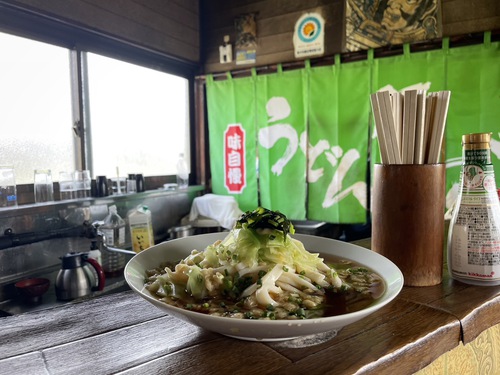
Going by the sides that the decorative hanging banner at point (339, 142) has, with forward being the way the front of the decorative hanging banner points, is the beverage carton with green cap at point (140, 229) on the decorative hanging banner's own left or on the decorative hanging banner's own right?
on the decorative hanging banner's own right

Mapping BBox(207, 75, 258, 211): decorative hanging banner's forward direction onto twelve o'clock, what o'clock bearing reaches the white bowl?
The white bowl is roughly at 12 o'clock from the decorative hanging banner.

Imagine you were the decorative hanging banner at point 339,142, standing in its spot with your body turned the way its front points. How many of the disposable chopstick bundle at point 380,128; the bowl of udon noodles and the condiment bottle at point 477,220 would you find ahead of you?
3

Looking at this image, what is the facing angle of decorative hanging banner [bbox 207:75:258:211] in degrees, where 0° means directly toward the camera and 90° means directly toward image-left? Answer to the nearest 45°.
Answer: approximately 0°

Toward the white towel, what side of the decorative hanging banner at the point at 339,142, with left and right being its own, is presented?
right

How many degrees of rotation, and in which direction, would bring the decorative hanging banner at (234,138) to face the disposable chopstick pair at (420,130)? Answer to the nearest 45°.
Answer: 0° — it already faces it

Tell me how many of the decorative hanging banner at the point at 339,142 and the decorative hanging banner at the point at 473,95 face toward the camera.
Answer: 2

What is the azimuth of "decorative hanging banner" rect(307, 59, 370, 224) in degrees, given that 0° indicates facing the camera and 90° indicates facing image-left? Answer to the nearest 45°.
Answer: approximately 0°

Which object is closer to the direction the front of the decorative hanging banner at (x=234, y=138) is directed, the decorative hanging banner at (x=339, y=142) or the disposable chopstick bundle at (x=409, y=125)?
the disposable chopstick bundle

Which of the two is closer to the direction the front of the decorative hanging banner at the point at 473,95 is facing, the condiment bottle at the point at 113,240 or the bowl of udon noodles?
the bowl of udon noodles
